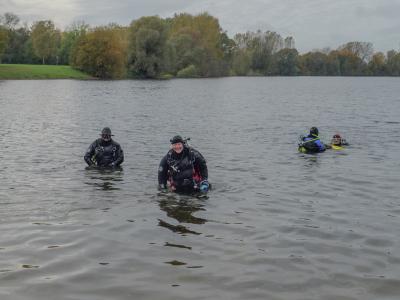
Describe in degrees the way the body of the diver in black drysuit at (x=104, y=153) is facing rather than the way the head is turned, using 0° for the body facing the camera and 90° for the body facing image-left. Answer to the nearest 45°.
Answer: approximately 0°

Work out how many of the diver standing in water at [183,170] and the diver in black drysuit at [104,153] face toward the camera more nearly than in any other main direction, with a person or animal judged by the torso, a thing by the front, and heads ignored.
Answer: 2

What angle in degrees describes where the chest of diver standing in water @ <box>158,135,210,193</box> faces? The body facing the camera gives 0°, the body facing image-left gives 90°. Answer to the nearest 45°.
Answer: approximately 0°

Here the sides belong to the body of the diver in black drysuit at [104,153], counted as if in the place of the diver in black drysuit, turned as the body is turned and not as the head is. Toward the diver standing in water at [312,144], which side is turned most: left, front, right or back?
left

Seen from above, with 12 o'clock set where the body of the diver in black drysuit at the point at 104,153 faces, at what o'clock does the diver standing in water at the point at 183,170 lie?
The diver standing in water is roughly at 11 o'clock from the diver in black drysuit.

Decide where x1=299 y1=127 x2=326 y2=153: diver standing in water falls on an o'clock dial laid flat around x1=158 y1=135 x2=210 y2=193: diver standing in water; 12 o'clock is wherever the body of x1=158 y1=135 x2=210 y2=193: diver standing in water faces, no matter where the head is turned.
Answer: x1=299 y1=127 x2=326 y2=153: diver standing in water is roughly at 7 o'clock from x1=158 y1=135 x2=210 y2=193: diver standing in water.
